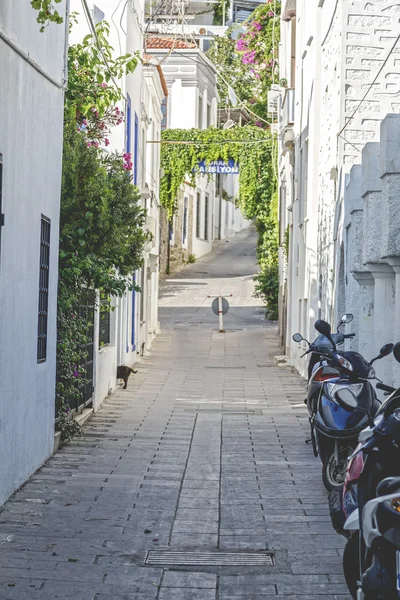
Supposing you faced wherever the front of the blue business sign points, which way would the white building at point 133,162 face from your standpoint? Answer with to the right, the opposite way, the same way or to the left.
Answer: to the left

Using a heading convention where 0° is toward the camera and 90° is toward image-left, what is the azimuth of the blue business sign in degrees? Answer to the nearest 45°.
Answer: approximately 0°

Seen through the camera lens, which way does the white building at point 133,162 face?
facing to the right of the viewer

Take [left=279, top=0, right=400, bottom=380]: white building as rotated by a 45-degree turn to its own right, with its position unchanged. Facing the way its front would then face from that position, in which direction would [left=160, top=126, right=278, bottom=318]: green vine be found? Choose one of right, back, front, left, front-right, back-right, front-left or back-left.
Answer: front-right

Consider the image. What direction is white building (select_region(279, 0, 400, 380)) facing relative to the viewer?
to the viewer's left

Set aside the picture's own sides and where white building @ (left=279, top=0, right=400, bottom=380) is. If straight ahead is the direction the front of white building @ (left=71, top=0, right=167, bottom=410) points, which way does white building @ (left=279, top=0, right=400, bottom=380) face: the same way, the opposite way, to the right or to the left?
the opposite way

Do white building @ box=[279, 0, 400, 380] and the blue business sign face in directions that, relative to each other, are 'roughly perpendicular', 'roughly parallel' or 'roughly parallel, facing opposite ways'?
roughly perpendicular

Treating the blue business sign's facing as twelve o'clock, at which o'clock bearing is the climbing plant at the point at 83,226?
The climbing plant is roughly at 12 o'clock from the blue business sign.

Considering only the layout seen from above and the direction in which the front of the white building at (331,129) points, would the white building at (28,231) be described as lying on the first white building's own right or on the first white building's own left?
on the first white building's own left

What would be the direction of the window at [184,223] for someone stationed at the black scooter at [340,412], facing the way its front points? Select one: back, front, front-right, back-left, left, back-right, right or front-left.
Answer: back

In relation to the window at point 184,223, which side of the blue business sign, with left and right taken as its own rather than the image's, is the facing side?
back
